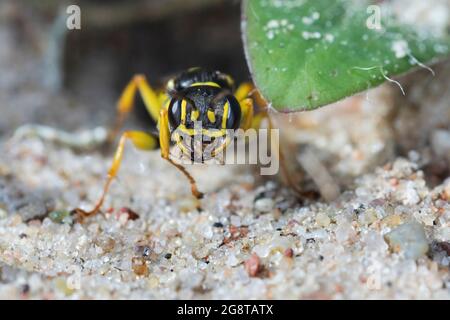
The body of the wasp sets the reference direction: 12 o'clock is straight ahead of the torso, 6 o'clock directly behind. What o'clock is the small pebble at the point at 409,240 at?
The small pebble is roughly at 11 o'clock from the wasp.

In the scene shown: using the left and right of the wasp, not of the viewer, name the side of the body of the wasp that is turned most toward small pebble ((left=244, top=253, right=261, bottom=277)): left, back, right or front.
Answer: front

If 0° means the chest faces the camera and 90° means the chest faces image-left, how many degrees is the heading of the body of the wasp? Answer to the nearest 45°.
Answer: approximately 0°

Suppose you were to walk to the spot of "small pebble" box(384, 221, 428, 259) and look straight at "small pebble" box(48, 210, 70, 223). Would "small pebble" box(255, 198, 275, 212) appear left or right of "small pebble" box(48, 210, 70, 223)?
right

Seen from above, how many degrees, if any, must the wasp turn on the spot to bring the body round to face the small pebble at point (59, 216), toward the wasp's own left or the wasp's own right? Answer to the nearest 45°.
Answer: approximately 90° to the wasp's own right

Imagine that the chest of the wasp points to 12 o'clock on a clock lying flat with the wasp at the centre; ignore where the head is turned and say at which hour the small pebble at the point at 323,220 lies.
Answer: The small pebble is roughly at 11 o'clock from the wasp.

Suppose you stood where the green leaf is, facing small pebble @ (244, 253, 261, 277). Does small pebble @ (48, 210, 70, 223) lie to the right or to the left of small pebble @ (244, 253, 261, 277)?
right

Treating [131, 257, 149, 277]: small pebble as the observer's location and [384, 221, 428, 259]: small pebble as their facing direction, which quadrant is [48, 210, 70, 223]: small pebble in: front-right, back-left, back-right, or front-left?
back-left

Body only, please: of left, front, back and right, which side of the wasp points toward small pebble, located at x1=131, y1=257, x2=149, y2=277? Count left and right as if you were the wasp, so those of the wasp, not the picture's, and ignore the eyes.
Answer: front
